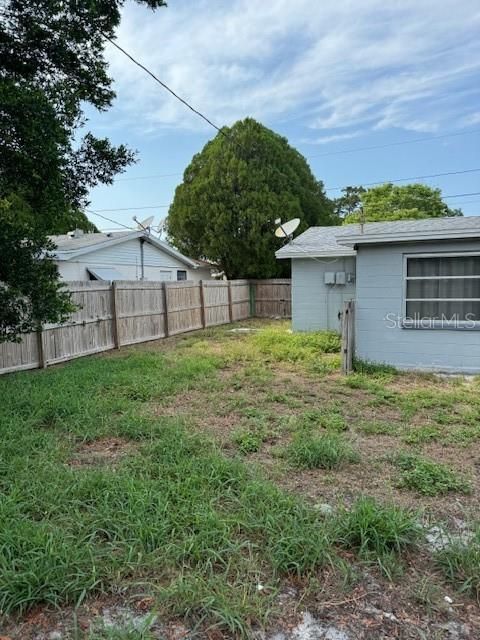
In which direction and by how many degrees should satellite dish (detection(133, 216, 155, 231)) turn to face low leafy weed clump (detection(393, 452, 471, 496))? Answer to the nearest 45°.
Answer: approximately 45° to its left

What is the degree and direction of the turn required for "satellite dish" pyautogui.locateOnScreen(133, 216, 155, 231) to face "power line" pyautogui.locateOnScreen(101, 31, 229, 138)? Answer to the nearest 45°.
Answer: approximately 45° to its left

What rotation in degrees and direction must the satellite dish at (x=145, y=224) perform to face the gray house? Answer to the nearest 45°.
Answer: approximately 90° to its left

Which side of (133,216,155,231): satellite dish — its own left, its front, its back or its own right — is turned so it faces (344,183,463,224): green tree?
back

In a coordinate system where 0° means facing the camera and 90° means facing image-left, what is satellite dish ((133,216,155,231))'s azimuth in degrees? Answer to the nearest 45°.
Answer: approximately 45°

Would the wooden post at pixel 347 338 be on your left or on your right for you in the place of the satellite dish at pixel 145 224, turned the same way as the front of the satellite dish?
on your left

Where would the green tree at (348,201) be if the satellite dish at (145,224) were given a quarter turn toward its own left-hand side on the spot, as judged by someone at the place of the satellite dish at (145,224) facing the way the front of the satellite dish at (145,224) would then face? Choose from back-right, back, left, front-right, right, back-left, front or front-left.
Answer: left

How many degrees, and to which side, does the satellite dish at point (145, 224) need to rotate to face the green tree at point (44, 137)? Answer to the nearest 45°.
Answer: approximately 45° to its left

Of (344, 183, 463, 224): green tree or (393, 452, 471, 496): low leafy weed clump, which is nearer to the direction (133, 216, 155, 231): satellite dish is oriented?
the low leafy weed clump
